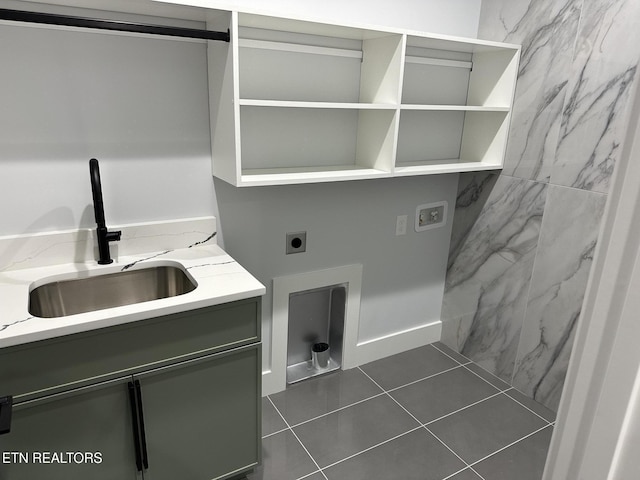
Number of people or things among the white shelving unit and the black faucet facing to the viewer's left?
0

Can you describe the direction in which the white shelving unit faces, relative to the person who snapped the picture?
facing the viewer and to the right of the viewer

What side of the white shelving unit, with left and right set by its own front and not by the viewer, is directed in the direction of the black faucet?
right

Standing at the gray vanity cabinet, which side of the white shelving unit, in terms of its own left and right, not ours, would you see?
right

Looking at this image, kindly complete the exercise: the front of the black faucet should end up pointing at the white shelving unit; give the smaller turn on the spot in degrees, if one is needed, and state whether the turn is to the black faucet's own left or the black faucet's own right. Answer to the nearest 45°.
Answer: approximately 90° to the black faucet's own left

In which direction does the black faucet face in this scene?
toward the camera
